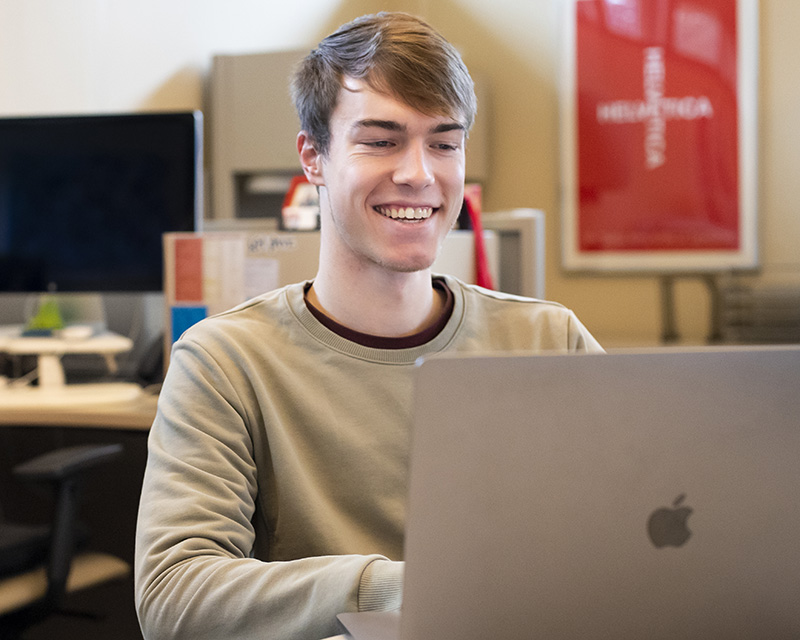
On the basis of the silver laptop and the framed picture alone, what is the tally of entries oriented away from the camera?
1

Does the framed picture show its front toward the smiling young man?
yes

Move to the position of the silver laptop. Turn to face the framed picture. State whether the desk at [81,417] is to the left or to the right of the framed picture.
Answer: left

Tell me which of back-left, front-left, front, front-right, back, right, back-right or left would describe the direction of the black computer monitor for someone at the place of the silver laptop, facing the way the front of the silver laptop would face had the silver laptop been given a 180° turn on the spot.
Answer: back-right

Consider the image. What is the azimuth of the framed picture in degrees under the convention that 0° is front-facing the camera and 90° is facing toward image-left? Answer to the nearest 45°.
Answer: approximately 0°

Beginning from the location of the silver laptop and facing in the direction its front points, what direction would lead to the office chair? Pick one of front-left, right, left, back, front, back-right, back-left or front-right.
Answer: front-left

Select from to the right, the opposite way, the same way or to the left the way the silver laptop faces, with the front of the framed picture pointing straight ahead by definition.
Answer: the opposite way

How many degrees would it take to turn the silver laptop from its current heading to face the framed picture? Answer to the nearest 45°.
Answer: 0° — it already faces it

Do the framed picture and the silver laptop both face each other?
yes

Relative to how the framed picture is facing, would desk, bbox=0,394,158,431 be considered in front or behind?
in front

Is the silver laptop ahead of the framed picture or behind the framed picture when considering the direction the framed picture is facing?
ahead

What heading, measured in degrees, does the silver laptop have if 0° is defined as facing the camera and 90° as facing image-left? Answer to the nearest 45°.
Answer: approximately 180°
